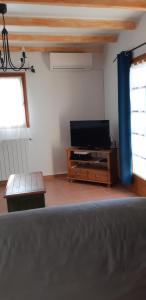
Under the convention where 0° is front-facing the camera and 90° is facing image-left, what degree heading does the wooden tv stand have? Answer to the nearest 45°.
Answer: approximately 45°

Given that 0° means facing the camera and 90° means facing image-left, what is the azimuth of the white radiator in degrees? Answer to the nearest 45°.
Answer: approximately 315°
